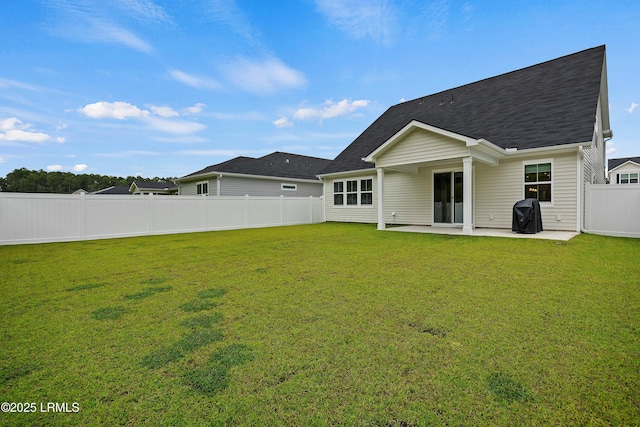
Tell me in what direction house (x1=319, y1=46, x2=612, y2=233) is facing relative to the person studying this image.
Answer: facing away from the viewer and to the right of the viewer

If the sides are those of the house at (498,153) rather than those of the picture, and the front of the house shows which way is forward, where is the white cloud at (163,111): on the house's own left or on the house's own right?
on the house's own left

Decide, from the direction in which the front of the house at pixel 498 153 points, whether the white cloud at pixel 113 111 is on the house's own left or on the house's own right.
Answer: on the house's own left

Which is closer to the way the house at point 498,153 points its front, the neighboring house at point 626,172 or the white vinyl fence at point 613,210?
the neighboring house
